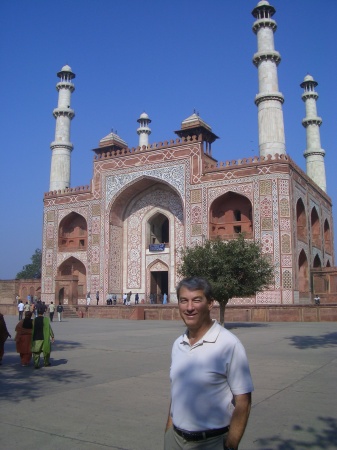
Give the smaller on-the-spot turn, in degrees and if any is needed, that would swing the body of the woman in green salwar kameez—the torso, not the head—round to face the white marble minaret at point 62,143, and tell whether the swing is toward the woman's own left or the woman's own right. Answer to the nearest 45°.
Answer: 0° — they already face it

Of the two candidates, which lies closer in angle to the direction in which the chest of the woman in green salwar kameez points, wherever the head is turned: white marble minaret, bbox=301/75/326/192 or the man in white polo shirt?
the white marble minaret

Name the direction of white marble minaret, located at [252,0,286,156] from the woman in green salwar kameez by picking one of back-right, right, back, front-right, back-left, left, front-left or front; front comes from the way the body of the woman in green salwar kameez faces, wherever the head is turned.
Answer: front-right

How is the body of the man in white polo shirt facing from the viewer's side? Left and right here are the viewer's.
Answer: facing the viewer and to the left of the viewer

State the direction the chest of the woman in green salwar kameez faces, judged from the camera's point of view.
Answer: away from the camera

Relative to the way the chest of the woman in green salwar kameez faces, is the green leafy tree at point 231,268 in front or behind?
in front

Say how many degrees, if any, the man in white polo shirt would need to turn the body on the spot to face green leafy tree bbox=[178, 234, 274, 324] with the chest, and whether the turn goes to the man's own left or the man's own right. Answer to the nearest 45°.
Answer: approximately 135° to the man's own right

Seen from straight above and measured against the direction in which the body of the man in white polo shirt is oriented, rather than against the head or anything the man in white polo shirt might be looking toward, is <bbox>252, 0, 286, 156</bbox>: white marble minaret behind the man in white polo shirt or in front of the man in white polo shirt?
behind

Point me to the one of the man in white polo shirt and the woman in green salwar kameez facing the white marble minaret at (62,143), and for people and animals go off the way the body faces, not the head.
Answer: the woman in green salwar kameez
